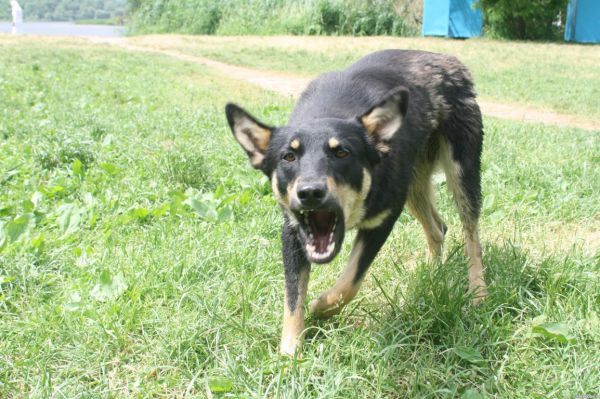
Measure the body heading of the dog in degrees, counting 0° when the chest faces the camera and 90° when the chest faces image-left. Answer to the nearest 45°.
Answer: approximately 45°

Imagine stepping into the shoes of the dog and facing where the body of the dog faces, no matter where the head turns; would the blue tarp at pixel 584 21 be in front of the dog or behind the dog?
behind

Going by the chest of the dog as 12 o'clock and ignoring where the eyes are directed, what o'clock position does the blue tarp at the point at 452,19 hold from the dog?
The blue tarp is roughly at 5 o'clock from the dog.
